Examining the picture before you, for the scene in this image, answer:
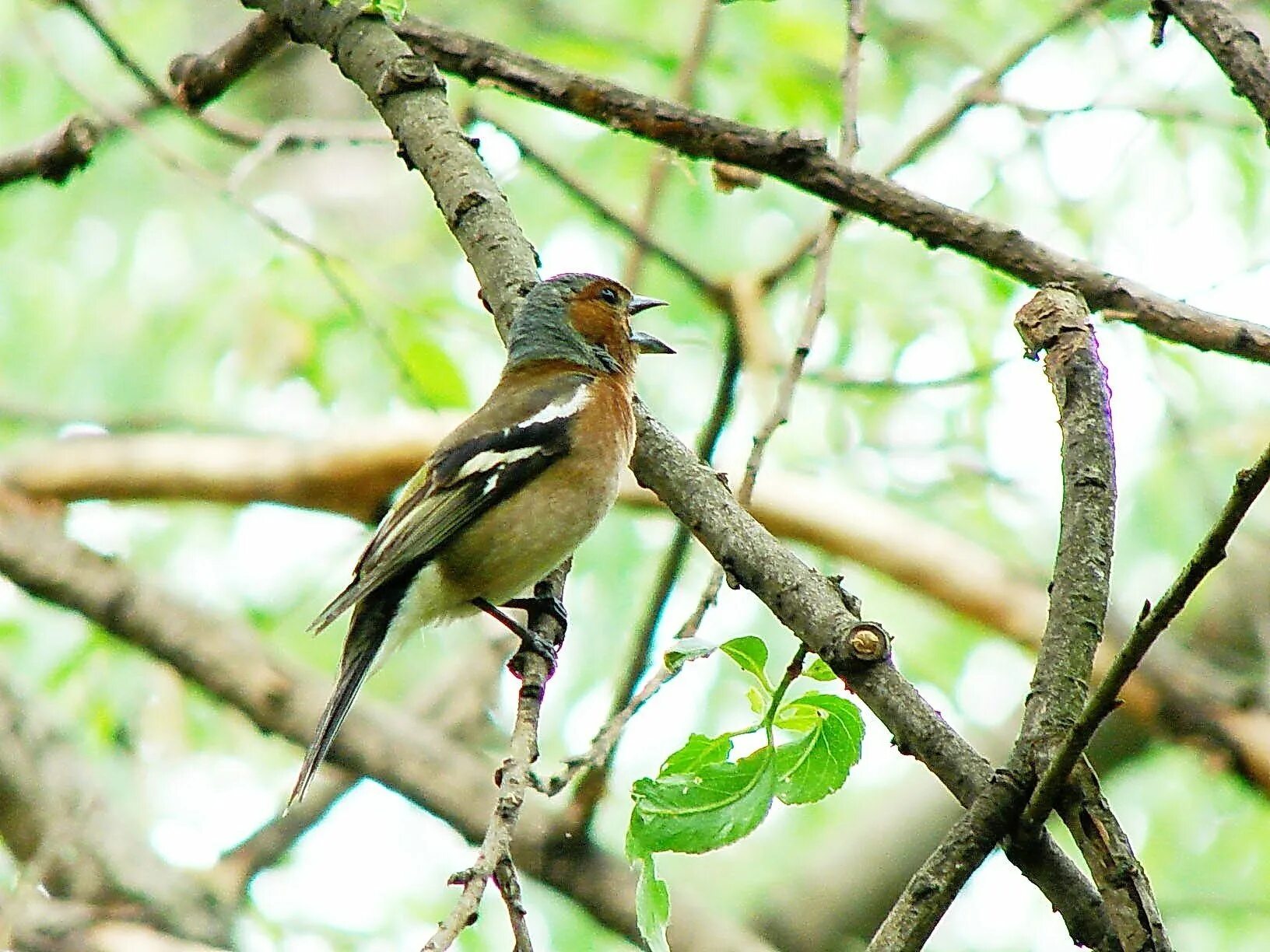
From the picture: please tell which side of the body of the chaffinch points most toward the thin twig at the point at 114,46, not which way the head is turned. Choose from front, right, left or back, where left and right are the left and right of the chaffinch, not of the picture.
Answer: back

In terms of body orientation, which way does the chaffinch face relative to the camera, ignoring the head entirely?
to the viewer's right

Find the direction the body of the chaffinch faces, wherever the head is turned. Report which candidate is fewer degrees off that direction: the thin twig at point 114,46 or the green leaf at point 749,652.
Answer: the green leaf

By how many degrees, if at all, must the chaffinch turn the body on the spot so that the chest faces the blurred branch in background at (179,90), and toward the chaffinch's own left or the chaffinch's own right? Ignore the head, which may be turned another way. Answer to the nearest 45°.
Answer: approximately 180°
